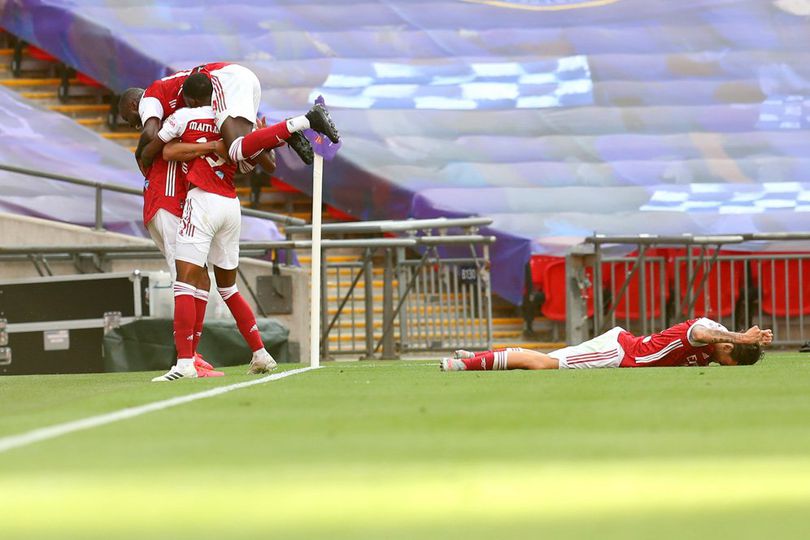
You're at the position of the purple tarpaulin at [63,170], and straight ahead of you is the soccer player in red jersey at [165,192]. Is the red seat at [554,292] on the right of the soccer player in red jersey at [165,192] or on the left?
left

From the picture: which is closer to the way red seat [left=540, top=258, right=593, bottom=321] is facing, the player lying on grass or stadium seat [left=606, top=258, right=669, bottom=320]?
the player lying on grass

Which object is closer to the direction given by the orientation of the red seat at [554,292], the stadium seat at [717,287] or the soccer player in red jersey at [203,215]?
the soccer player in red jersey

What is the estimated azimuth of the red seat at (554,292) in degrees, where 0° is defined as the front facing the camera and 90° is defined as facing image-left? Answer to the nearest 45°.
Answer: approximately 0°

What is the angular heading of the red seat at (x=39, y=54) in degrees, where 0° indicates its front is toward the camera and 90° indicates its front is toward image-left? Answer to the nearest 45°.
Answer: approximately 315°

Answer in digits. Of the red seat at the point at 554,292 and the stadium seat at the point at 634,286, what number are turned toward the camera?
2

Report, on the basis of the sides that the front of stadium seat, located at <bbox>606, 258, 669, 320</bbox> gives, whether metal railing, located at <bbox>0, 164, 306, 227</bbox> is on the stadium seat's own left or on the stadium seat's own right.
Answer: on the stadium seat's own right
